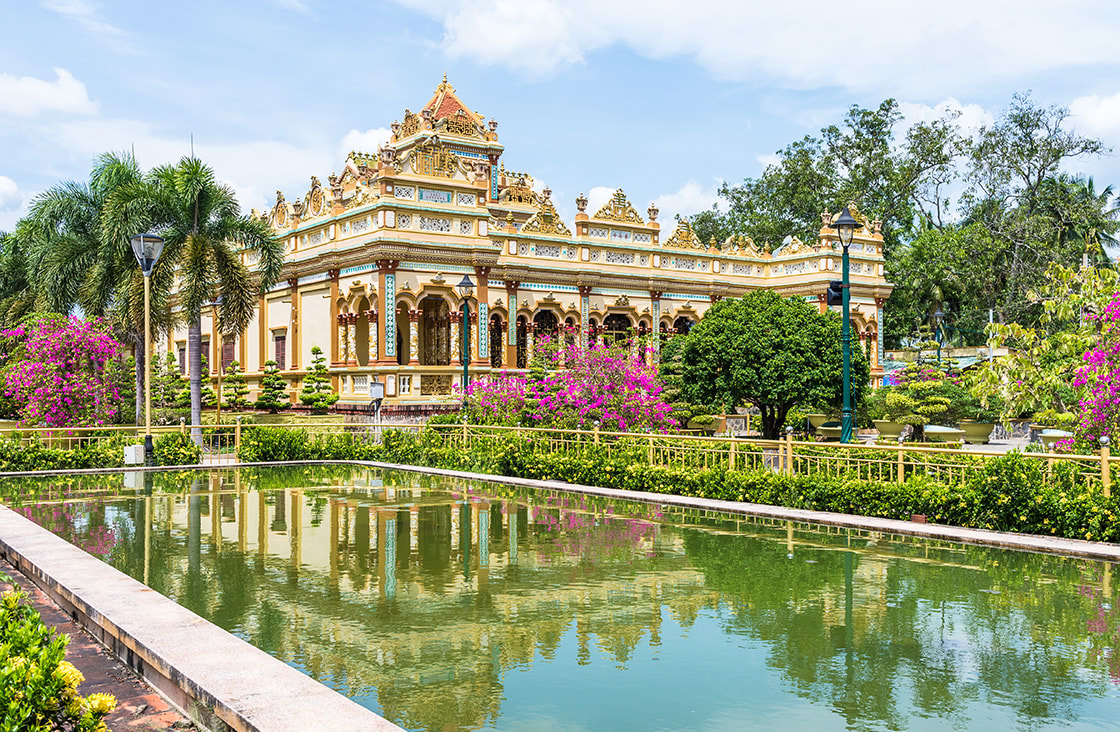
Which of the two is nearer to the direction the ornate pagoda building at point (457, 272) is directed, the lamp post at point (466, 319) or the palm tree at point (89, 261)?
the lamp post

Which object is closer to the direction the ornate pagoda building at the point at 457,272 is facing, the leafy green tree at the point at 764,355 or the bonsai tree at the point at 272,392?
the leafy green tree

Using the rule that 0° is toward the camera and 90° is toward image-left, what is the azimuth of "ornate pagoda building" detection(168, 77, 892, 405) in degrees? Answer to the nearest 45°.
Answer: approximately 315°

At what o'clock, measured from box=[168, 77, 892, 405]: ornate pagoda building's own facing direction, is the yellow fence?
The yellow fence is roughly at 1 o'clock from the ornate pagoda building.

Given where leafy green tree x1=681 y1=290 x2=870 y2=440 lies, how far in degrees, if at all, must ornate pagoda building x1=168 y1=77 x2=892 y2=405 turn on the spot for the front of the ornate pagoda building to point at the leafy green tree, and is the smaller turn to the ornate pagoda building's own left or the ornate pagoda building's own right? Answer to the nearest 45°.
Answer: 0° — it already faces it

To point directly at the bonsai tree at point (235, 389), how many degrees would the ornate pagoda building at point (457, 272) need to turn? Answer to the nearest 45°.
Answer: approximately 135° to its right

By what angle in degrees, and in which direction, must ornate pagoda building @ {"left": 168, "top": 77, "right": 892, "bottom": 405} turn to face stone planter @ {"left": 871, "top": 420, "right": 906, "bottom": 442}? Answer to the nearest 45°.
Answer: approximately 45° to its left

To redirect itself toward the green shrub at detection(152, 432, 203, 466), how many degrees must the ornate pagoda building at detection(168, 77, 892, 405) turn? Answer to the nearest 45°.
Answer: approximately 90° to its right
